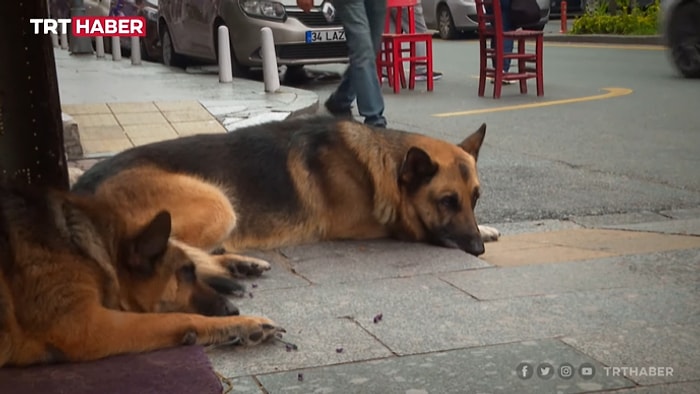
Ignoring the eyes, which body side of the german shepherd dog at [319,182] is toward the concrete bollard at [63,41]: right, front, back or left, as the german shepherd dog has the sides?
left

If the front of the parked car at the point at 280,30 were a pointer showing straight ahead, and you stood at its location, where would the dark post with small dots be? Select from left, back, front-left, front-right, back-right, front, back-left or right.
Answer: front-right

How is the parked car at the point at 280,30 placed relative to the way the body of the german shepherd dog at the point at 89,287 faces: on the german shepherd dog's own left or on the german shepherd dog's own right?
on the german shepherd dog's own left

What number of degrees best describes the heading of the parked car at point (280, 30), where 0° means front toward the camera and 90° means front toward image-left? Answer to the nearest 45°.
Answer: approximately 315°

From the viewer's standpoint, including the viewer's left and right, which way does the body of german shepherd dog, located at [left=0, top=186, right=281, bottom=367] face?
facing to the right of the viewer

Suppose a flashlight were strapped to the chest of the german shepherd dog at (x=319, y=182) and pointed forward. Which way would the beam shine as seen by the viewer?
to the viewer's right

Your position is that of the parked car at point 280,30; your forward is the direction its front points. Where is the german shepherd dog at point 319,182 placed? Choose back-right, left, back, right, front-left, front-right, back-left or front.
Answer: front-right

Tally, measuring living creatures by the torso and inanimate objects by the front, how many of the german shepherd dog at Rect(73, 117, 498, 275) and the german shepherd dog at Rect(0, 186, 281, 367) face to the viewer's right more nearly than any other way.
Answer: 2

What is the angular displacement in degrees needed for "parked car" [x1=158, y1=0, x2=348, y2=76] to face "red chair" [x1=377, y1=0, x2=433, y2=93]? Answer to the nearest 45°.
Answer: approximately 45° to its left
